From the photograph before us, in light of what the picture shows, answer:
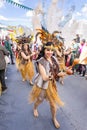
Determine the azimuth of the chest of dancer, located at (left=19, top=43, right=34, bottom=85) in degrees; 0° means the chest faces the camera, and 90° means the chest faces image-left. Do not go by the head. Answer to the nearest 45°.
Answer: approximately 315°

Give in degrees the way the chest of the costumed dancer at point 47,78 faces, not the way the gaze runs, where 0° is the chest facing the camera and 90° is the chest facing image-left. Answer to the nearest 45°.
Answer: approximately 315°

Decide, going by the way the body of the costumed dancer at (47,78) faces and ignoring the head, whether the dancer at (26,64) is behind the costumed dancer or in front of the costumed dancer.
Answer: behind
